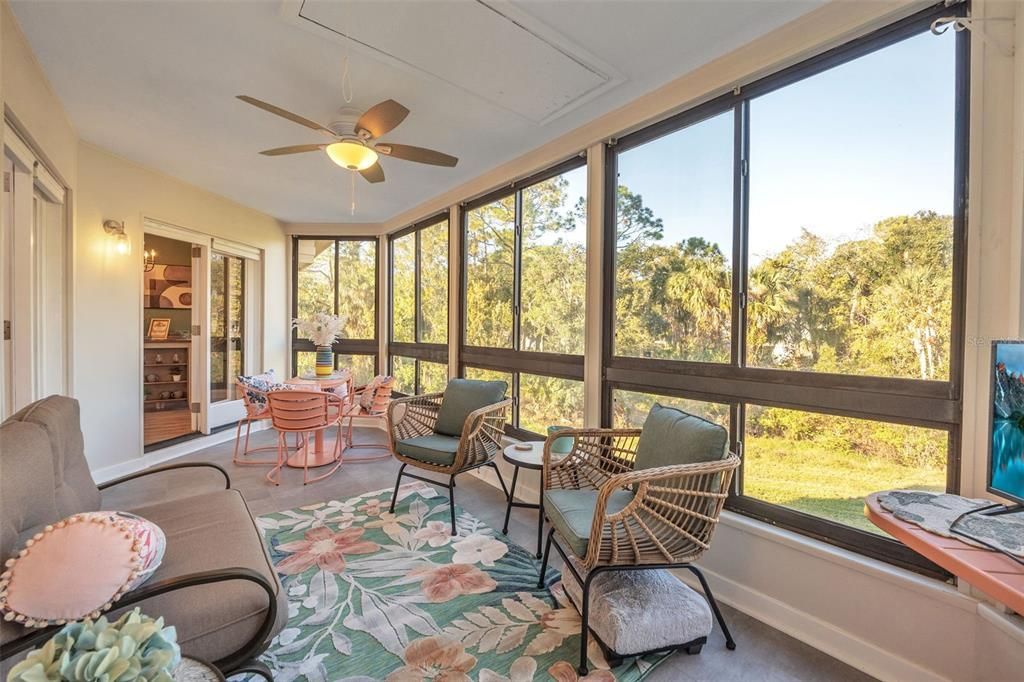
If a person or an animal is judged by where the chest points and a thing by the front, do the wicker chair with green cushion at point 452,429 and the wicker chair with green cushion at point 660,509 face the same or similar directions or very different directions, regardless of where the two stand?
same or similar directions

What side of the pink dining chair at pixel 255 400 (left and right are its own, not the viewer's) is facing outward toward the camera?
right

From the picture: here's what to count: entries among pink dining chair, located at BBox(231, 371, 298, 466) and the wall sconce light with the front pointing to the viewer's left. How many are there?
0

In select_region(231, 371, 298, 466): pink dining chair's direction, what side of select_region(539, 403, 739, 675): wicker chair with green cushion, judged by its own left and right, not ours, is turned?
right

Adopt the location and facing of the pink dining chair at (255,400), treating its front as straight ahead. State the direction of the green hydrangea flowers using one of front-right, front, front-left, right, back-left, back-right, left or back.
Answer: right

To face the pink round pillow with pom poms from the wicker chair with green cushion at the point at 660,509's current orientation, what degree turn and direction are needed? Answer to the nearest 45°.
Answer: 0° — it already faces it

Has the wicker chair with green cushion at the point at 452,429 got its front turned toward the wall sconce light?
no

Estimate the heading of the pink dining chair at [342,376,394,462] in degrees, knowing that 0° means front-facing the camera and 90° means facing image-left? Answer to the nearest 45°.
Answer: approximately 90°

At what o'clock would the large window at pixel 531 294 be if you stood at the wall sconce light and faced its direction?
The large window is roughly at 12 o'clock from the wall sconce light.

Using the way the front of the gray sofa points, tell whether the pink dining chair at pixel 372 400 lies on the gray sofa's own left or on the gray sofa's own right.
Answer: on the gray sofa's own left

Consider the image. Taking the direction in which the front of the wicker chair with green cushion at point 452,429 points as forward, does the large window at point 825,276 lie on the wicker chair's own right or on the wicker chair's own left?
on the wicker chair's own left

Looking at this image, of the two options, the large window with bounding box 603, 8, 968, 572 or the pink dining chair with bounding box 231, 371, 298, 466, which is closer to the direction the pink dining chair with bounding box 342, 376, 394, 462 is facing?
the pink dining chair

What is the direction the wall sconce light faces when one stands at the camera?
facing the viewer and to the right of the viewer

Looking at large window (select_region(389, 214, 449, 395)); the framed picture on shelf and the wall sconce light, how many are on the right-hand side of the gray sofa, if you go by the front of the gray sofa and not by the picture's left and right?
0

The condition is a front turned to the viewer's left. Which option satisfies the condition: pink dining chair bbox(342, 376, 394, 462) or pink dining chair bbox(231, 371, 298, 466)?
pink dining chair bbox(342, 376, 394, 462)

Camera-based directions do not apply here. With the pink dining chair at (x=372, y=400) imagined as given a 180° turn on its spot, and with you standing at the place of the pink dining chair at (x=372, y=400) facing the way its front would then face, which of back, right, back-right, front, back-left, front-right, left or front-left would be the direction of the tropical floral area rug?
right

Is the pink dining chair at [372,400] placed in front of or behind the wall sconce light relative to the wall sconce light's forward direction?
in front

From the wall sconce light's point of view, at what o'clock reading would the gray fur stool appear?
The gray fur stool is roughly at 1 o'clock from the wall sconce light.
